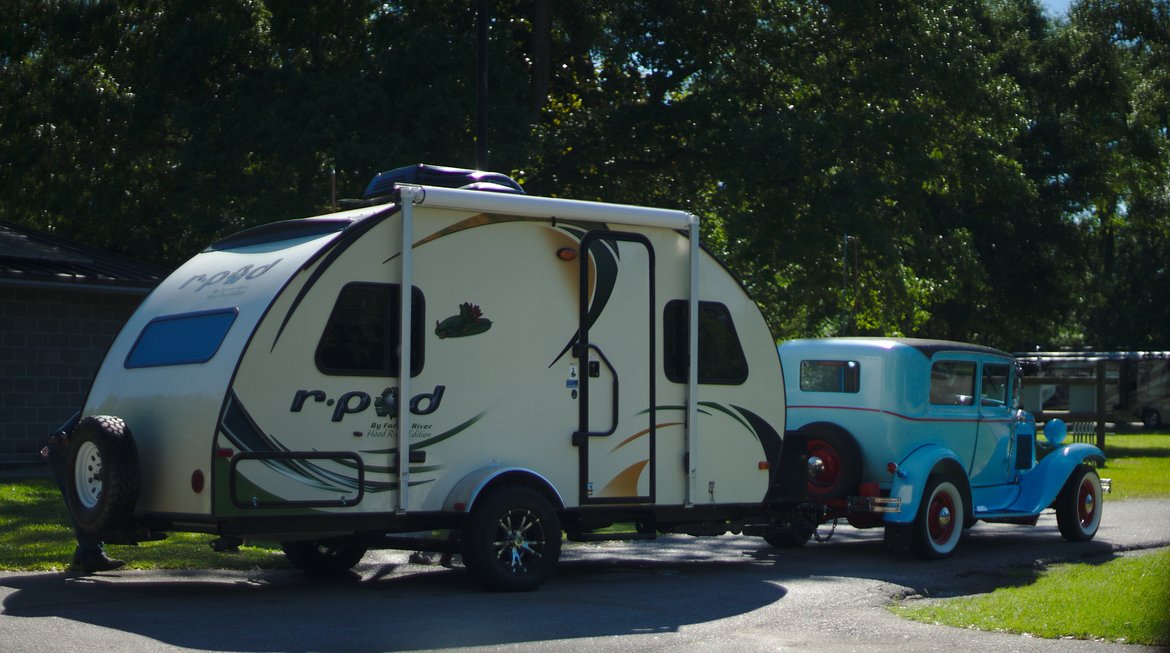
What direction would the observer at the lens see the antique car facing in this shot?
facing away from the viewer and to the right of the viewer

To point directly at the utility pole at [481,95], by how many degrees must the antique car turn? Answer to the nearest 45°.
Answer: approximately 135° to its left

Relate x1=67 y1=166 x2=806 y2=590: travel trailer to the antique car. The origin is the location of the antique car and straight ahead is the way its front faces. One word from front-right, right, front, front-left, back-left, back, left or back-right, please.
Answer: back

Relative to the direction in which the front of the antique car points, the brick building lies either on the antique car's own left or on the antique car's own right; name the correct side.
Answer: on the antique car's own left
